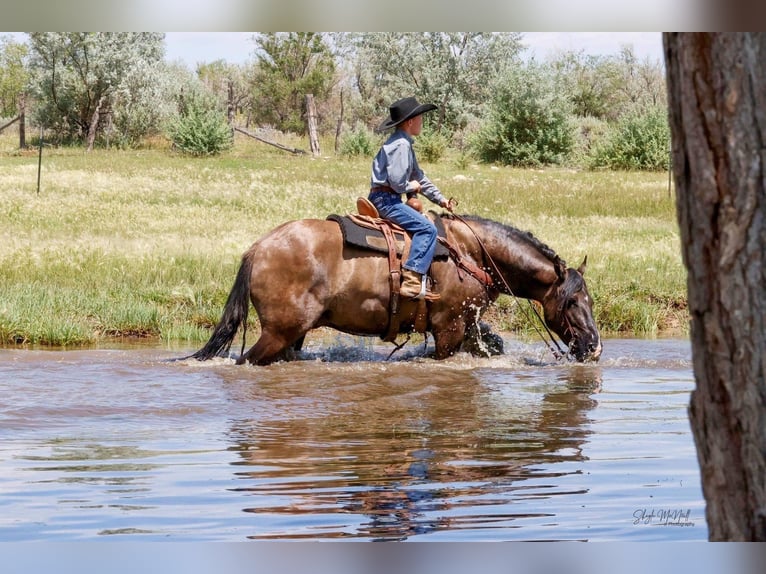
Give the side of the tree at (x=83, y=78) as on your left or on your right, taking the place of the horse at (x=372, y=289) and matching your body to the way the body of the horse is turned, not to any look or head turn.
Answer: on your left

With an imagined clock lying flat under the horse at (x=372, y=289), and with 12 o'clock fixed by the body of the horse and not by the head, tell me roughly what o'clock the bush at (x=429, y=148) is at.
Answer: The bush is roughly at 9 o'clock from the horse.

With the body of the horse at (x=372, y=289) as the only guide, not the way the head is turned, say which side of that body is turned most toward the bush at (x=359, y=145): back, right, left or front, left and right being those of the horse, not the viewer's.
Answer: left

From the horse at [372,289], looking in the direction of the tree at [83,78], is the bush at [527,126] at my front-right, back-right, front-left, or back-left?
front-right

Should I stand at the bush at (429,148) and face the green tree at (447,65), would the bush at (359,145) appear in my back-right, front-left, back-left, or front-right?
front-left

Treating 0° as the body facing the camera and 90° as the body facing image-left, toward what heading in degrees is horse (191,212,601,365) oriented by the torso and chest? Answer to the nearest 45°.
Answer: approximately 270°

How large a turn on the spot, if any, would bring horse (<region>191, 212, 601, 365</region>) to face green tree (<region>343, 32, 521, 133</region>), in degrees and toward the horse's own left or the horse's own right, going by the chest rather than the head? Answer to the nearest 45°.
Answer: approximately 90° to the horse's own left

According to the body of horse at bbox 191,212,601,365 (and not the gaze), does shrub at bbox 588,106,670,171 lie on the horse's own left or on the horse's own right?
on the horse's own left

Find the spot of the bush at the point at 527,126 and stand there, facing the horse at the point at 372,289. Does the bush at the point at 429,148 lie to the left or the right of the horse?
right
